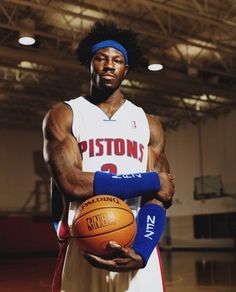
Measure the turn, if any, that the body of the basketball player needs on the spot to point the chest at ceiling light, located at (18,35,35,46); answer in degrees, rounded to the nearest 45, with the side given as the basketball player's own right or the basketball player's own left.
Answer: approximately 180°

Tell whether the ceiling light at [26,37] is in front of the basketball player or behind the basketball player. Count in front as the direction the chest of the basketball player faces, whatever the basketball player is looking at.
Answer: behind

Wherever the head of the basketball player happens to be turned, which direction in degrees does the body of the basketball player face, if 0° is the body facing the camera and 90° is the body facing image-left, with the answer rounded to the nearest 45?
approximately 0°
